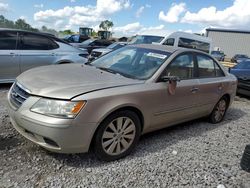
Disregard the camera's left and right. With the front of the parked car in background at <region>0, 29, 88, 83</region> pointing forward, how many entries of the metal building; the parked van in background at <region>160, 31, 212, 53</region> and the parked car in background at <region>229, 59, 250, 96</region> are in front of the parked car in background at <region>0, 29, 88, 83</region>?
0

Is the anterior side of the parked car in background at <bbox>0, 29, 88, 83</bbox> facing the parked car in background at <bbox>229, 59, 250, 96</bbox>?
no

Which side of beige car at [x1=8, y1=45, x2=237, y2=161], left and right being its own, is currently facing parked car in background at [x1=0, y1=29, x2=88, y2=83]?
right

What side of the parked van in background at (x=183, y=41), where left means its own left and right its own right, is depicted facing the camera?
left

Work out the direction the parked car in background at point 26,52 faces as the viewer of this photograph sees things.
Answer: facing to the left of the viewer

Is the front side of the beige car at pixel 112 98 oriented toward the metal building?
no

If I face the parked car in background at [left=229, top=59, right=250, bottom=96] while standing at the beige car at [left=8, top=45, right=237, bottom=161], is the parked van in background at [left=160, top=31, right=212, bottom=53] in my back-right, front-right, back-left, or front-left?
front-left

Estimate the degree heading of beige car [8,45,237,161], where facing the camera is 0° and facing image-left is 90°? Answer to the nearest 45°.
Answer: approximately 45°

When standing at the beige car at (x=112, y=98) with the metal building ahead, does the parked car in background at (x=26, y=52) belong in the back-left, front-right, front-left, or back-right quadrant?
front-left

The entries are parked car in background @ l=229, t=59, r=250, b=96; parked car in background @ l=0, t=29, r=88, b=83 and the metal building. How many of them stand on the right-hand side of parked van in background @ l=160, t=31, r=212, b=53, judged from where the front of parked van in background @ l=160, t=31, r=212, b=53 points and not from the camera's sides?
1

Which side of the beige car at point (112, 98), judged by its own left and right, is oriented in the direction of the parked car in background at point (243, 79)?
back

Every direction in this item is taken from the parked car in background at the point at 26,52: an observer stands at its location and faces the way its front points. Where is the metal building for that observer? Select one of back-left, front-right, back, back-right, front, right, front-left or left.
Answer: back-right
